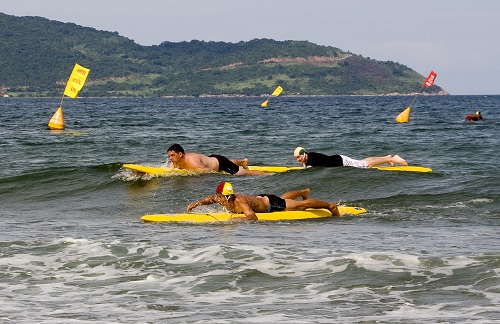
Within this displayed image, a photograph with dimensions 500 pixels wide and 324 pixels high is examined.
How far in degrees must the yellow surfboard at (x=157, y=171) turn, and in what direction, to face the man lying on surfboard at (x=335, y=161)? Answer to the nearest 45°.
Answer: approximately 180°

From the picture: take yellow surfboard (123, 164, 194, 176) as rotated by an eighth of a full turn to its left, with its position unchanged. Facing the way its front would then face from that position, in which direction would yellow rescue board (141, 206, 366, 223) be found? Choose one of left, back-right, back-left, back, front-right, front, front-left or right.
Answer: front-left

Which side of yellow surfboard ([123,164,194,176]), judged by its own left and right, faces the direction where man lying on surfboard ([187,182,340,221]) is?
left

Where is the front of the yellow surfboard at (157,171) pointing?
to the viewer's left
